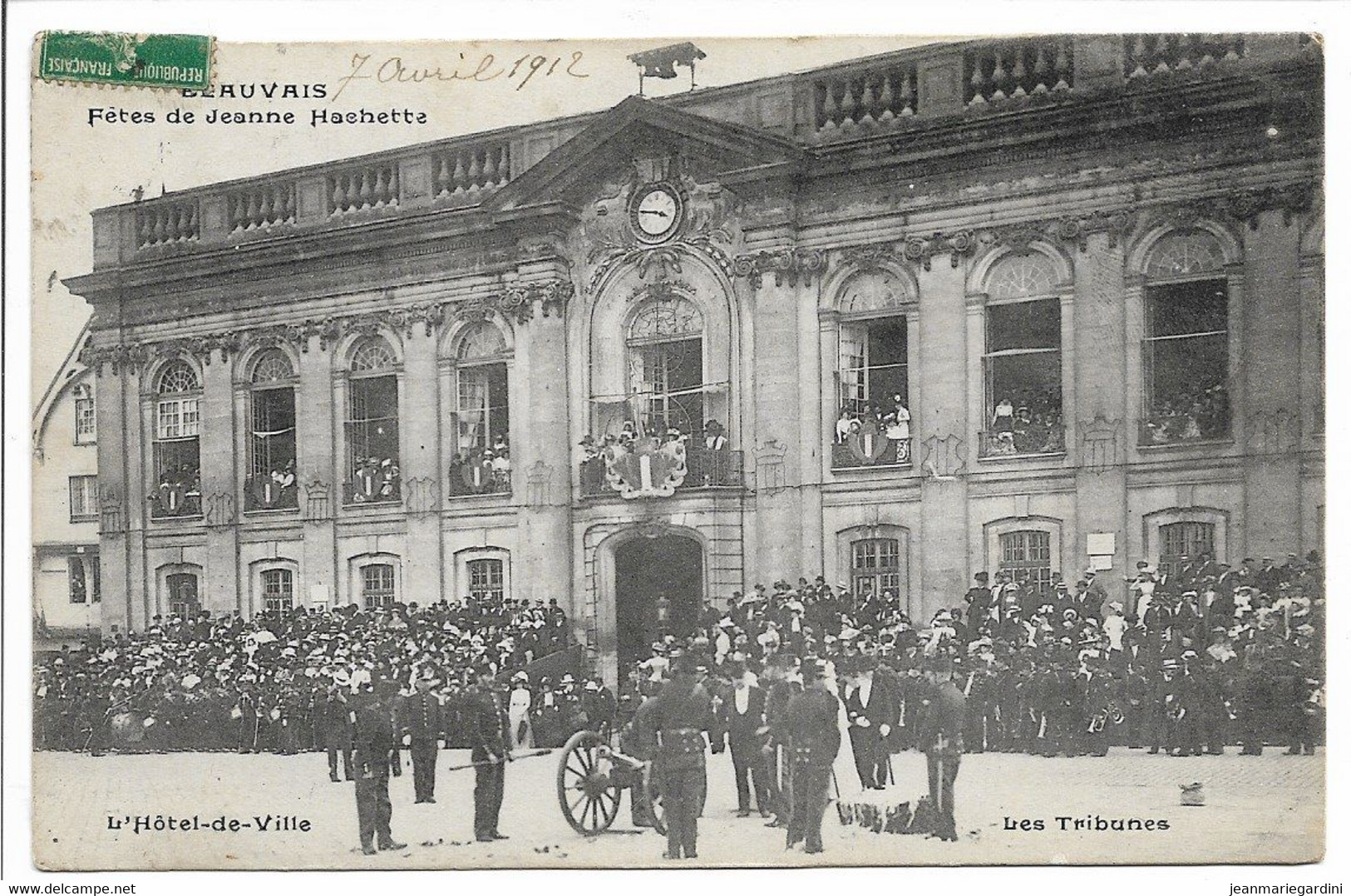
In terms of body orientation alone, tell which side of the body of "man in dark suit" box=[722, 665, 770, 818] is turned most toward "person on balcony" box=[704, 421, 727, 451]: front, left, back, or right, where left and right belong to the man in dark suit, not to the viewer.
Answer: back

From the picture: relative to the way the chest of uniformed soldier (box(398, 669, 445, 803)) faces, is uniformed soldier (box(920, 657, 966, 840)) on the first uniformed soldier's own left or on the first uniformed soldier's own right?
on the first uniformed soldier's own left

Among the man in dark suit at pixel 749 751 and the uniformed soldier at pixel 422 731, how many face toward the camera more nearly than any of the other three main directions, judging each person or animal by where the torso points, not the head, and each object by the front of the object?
2

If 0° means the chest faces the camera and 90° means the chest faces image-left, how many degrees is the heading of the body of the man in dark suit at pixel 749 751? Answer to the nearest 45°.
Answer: approximately 0°

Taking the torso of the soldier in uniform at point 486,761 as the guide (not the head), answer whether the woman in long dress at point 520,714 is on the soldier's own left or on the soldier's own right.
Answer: on the soldier's own left

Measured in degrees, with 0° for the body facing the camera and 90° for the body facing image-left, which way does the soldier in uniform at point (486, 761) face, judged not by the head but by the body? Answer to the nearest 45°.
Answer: approximately 315°
